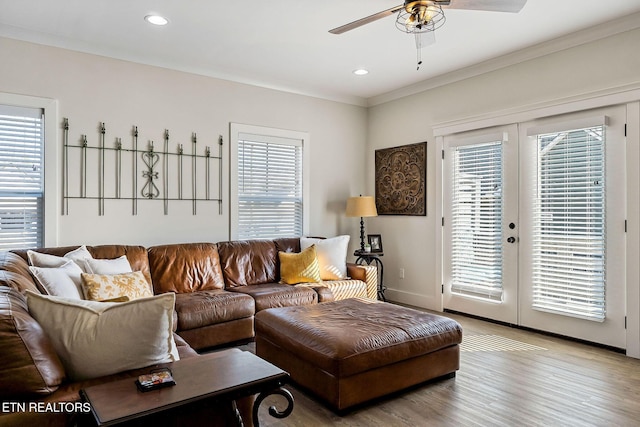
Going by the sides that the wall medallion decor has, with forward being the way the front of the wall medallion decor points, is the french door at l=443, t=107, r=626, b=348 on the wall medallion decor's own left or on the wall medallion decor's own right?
on the wall medallion decor's own left

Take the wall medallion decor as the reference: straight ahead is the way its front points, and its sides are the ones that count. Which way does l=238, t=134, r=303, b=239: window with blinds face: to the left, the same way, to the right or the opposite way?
to the left

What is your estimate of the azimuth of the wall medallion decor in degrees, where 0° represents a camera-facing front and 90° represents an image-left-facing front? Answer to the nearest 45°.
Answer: approximately 45°

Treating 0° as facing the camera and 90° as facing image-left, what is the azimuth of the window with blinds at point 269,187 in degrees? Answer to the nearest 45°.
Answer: approximately 315°

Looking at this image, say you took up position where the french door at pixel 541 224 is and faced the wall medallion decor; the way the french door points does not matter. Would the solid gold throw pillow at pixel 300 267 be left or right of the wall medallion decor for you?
left

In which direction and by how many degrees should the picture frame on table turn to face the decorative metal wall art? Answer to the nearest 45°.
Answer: approximately 45° to its right

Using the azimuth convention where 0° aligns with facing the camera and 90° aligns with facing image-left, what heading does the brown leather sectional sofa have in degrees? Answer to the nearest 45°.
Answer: approximately 315°

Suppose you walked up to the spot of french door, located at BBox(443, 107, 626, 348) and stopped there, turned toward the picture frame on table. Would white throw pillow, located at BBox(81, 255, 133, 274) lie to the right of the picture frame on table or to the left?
left

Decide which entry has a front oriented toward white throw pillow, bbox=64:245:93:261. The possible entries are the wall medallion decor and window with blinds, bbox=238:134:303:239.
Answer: the wall medallion decor
